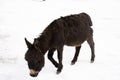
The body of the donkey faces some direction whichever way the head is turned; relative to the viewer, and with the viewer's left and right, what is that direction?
facing the viewer and to the left of the viewer
